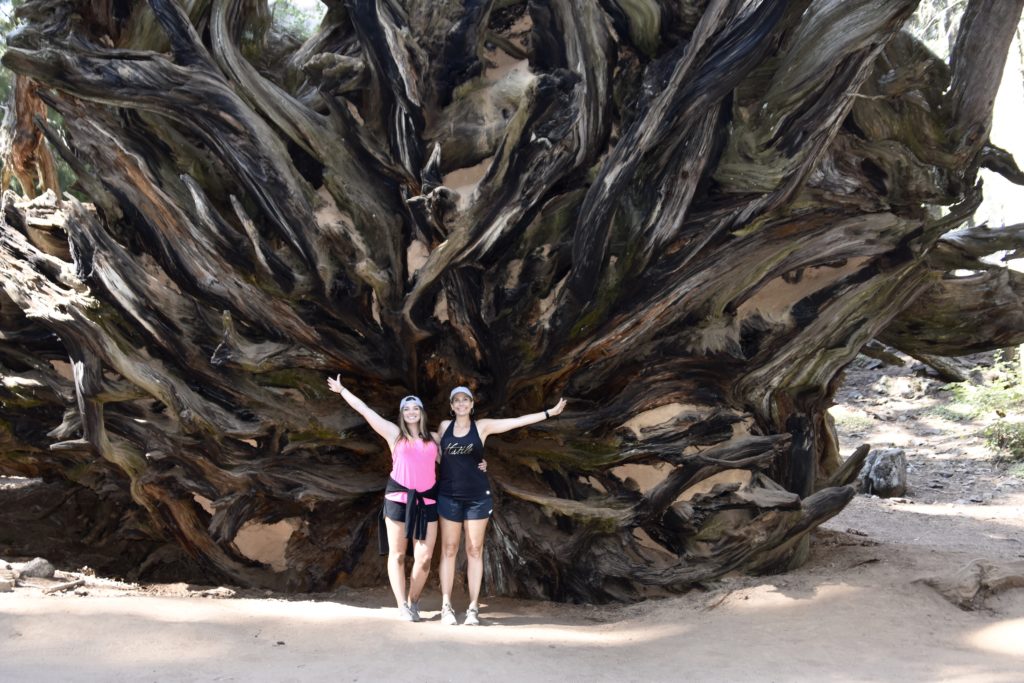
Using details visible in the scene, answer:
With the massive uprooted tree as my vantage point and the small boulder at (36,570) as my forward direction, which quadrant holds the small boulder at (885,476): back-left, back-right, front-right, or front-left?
back-right

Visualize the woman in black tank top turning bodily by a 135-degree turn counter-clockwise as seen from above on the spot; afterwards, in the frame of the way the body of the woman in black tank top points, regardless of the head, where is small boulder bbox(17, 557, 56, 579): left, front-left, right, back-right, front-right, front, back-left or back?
back-left

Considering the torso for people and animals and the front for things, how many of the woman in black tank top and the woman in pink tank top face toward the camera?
2

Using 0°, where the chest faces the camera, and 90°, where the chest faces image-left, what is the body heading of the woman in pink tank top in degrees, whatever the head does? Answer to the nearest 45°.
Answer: approximately 0°

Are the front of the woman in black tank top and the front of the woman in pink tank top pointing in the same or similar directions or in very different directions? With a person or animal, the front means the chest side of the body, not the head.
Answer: same or similar directions

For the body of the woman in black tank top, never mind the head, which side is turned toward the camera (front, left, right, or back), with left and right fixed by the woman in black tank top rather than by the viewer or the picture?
front

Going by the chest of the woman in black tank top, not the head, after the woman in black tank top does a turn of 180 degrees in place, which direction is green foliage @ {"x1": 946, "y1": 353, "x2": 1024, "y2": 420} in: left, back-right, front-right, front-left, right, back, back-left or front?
front-right

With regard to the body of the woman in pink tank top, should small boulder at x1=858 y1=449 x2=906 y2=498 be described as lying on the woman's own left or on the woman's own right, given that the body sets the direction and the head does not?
on the woman's own left

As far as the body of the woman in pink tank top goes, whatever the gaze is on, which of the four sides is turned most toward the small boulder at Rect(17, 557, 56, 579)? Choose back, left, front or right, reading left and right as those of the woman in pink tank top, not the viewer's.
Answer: right
